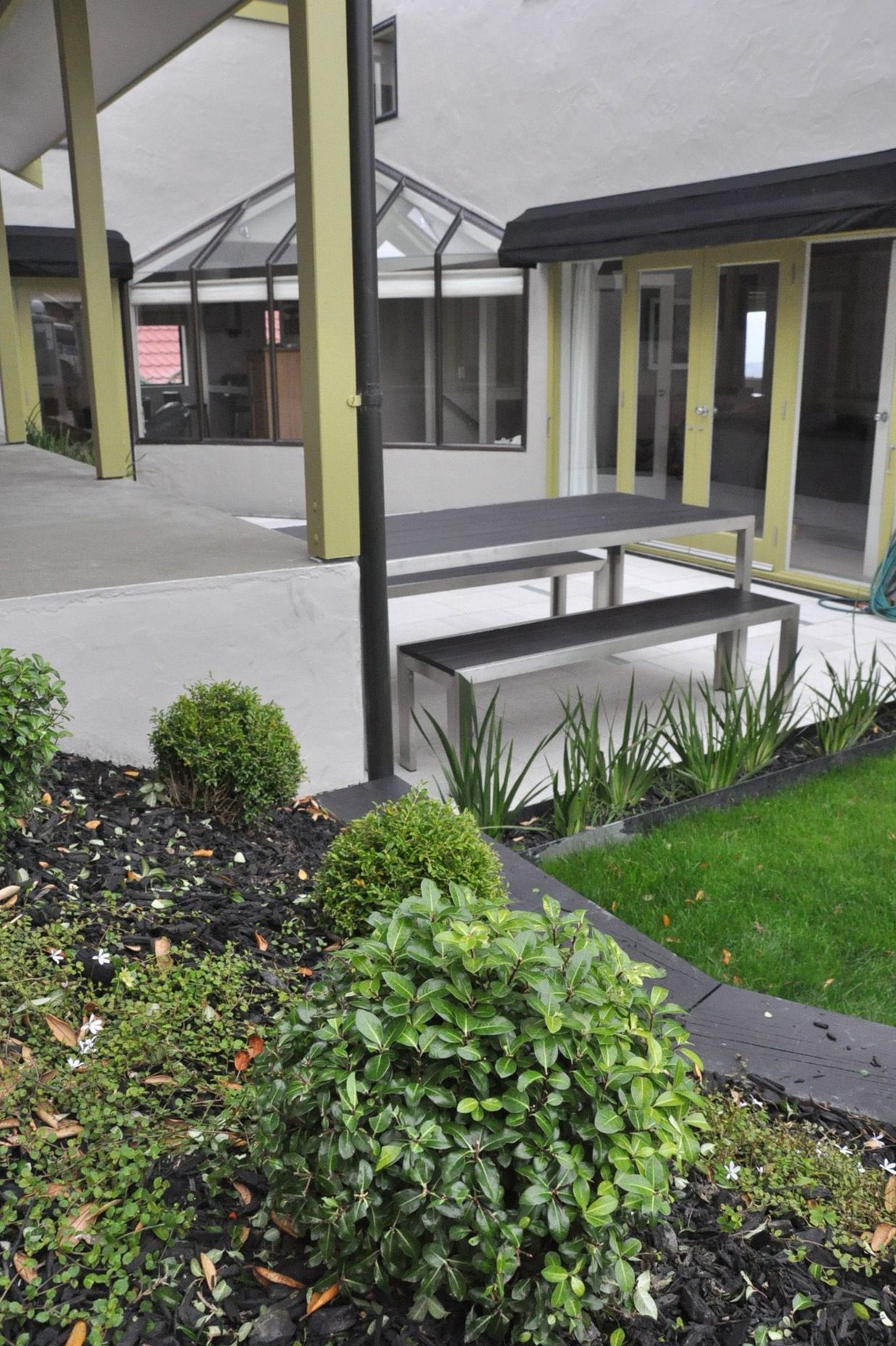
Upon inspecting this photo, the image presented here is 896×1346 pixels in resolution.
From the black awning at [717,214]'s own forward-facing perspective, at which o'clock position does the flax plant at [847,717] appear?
The flax plant is roughly at 10 o'clock from the black awning.

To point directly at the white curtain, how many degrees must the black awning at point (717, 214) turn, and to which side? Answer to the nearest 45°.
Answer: approximately 90° to its right

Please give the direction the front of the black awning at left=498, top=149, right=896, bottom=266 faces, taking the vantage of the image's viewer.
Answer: facing the viewer and to the left of the viewer

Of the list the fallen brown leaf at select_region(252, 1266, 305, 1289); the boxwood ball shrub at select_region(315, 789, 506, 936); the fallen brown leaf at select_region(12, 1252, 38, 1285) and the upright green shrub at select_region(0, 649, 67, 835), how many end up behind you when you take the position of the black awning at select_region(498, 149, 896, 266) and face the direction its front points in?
0

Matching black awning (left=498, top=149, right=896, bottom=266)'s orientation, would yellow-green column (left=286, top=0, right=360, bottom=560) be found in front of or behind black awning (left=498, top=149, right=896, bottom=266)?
in front

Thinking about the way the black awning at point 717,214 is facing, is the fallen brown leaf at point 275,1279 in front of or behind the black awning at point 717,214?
in front

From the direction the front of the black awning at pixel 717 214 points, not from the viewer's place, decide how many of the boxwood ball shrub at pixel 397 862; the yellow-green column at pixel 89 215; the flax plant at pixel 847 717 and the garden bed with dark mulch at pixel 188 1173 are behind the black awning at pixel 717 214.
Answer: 0

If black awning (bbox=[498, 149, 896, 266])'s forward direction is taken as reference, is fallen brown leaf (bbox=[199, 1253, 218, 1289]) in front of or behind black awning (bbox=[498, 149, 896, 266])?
in front

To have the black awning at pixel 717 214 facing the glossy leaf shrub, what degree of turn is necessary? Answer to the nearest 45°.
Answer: approximately 45° to its left

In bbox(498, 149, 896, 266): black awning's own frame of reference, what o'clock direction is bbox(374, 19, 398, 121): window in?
The window is roughly at 3 o'clock from the black awning.

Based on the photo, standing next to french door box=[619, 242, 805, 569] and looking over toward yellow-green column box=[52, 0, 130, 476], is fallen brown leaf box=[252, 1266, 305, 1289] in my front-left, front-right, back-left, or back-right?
front-left

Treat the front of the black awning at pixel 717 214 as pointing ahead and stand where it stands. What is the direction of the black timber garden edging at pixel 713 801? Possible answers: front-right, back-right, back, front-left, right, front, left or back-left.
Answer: front-left

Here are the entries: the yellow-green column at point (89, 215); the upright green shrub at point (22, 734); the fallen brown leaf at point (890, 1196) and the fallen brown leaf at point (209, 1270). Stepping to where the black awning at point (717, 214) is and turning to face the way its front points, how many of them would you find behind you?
0

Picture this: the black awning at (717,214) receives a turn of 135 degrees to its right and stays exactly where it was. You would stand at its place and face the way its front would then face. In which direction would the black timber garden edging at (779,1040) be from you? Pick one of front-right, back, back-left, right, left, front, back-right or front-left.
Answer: back

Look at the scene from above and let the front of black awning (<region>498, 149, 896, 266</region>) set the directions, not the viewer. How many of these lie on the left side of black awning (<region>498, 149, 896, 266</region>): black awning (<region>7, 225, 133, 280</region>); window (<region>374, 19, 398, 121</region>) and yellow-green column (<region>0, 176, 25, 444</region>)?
0

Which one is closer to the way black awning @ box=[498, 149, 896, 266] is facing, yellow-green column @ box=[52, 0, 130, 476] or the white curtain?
the yellow-green column

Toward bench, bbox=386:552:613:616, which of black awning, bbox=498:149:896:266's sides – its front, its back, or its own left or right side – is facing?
front
